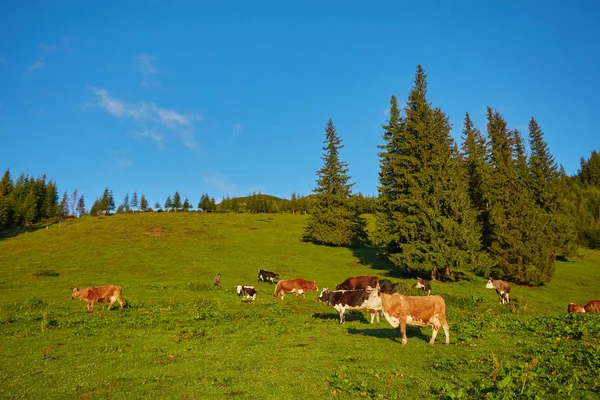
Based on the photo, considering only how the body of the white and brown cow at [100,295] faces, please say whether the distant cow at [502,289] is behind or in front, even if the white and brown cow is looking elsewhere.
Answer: behind

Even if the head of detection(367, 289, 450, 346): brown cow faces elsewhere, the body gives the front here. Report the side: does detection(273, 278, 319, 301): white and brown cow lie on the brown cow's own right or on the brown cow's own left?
on the brown cow's own right

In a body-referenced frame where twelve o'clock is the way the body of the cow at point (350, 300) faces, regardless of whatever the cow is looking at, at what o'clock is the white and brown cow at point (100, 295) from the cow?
The white and brown cow is roughly at 12 o'clock from the cow.

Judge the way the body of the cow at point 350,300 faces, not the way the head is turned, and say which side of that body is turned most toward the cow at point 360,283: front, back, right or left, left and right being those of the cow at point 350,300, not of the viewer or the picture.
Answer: right

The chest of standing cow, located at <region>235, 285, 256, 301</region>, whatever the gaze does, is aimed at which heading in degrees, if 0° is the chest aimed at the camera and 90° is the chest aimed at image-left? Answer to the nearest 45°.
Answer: approximately 45°

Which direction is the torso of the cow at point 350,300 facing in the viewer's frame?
to the viewer's left

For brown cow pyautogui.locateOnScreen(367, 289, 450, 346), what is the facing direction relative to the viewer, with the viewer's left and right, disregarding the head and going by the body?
facing to the left of the viewer

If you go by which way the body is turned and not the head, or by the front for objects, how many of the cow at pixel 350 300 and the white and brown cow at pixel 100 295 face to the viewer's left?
2

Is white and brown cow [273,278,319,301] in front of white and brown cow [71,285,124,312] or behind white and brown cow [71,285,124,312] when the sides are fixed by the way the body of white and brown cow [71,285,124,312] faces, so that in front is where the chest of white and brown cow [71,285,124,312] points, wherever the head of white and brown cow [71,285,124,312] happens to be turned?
behind

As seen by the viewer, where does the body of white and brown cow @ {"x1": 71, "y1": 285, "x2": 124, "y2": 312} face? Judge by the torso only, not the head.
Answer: to the viewer's left

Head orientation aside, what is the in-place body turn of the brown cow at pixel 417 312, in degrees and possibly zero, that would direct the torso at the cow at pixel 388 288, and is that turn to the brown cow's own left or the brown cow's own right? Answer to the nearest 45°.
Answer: approximately 90° to the brown cow's own right
